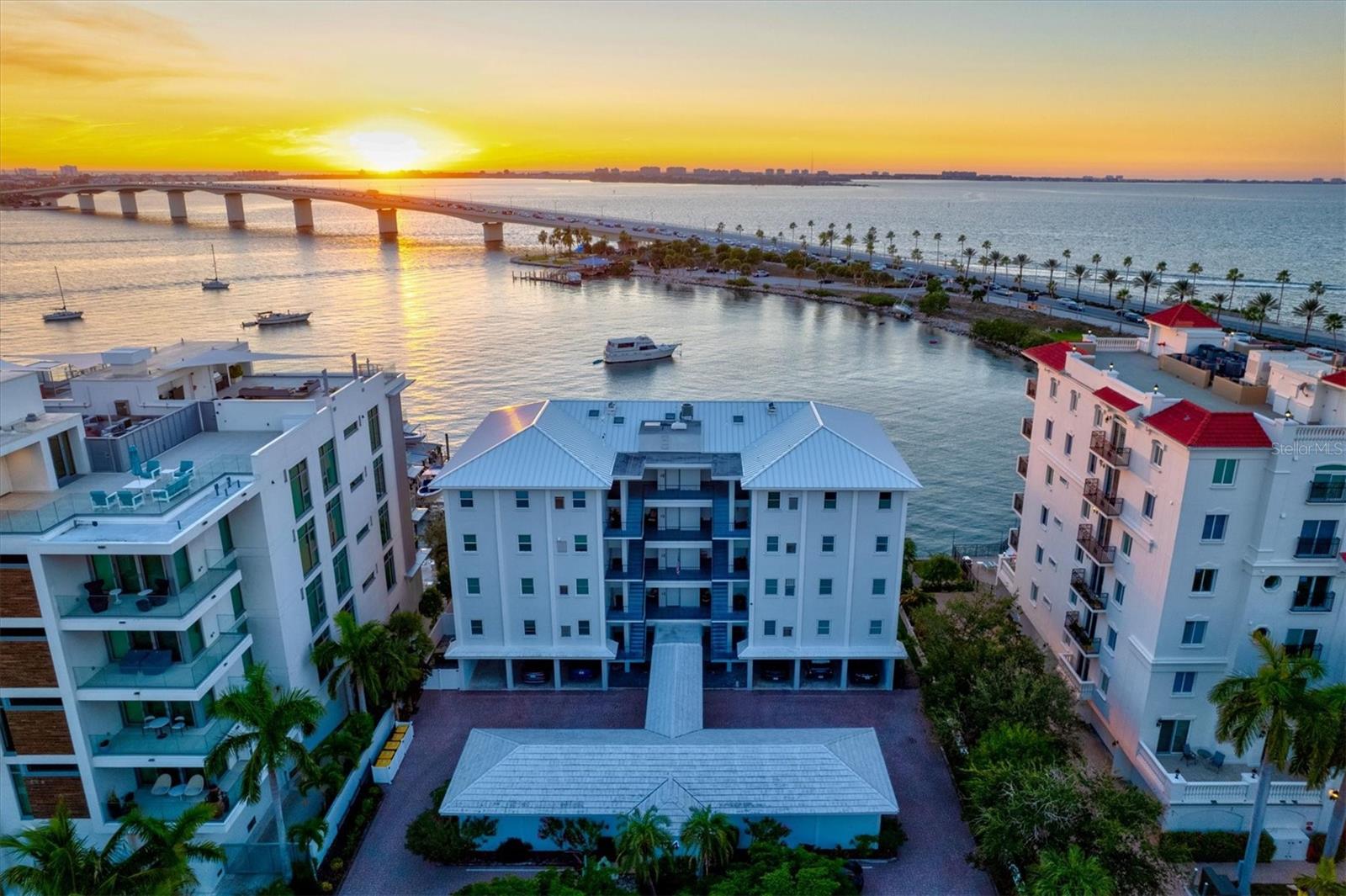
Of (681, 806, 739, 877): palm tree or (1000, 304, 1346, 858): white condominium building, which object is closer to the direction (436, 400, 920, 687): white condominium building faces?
the palm tree

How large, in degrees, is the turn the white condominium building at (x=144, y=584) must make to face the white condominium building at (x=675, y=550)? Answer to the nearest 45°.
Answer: approximately 90° to its left

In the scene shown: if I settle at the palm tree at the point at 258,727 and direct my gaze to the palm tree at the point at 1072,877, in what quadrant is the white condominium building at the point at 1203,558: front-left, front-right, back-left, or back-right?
front-left

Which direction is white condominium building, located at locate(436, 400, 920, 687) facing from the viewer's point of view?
toward the camera

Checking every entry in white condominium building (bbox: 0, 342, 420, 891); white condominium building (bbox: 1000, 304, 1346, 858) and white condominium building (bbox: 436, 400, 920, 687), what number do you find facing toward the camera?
3

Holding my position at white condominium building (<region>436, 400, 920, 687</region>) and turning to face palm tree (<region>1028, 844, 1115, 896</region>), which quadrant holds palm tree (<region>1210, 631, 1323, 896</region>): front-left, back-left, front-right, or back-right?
front-left

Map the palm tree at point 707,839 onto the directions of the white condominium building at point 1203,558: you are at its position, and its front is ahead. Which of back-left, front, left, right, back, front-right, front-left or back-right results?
front-right

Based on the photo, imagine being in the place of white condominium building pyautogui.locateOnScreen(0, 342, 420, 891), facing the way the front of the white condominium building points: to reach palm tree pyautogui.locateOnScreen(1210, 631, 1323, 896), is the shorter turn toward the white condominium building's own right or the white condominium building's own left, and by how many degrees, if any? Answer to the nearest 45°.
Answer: approximately 45° to the white condominium building's own left

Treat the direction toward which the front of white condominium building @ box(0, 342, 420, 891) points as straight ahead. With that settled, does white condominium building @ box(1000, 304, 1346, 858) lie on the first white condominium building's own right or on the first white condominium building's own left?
on the first white condominium building's own left

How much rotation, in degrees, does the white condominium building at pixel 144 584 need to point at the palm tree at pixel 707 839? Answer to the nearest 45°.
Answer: approximately 45° to its left

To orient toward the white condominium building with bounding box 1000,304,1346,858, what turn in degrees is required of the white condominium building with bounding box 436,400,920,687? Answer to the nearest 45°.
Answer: approximately 90° to its left

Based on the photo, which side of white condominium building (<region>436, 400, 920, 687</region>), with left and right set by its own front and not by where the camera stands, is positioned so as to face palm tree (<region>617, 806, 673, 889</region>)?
front

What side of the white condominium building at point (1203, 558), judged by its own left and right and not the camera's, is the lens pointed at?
front

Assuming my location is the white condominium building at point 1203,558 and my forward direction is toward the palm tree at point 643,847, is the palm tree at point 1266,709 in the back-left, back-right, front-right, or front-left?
front-left
